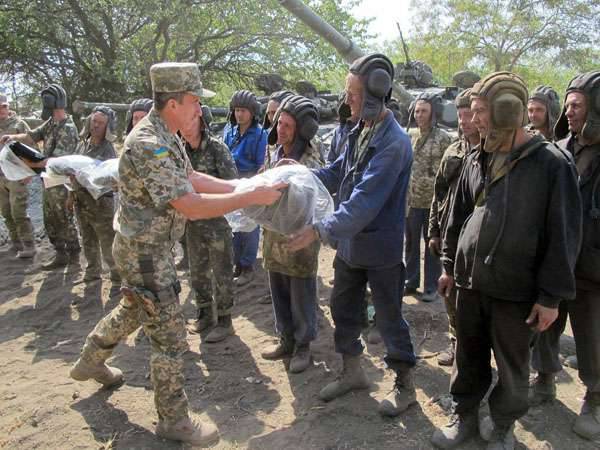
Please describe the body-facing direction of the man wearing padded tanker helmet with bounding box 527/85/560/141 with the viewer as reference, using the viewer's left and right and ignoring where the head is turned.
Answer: facing the viewer and to the left of the viewer

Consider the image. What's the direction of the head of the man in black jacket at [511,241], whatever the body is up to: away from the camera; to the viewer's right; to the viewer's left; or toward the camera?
to the viewer's left

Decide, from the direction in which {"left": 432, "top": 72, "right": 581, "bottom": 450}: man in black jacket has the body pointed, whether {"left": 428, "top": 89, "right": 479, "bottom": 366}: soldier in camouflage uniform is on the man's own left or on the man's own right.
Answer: on the man's own right

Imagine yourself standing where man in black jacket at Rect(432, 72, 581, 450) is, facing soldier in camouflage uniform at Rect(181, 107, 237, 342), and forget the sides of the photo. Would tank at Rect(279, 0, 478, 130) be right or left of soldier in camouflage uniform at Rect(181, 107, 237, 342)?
right

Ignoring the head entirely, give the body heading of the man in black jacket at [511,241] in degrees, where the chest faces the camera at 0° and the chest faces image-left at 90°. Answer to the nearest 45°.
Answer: approximately 45°

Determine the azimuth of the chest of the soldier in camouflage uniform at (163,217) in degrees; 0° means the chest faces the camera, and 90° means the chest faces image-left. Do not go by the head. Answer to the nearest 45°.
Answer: approximately 270°

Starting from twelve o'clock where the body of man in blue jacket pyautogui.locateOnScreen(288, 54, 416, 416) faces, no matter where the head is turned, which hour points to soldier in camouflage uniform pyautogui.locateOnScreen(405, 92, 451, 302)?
The soldier in camouflage uniform is roughly at 5 o'clock from the man in blue jacket.

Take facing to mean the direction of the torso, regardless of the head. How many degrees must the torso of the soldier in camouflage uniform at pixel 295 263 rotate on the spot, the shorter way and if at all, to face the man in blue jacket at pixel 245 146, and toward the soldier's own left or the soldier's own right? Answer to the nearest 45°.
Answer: approximately 135° to the soldier's own right

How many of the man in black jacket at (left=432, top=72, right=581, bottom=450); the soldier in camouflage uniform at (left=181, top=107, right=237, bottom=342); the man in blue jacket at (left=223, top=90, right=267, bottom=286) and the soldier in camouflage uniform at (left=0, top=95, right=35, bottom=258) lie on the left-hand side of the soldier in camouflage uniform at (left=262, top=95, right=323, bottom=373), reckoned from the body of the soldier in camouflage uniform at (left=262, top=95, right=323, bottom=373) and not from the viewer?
1

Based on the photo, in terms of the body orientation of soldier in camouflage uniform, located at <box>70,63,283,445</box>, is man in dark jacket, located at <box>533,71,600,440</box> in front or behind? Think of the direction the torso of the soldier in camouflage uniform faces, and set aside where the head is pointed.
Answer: in front

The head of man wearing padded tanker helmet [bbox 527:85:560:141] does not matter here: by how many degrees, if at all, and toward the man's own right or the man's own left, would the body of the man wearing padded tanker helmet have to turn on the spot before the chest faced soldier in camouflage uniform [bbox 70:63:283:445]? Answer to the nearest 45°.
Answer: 0° — they already face them
